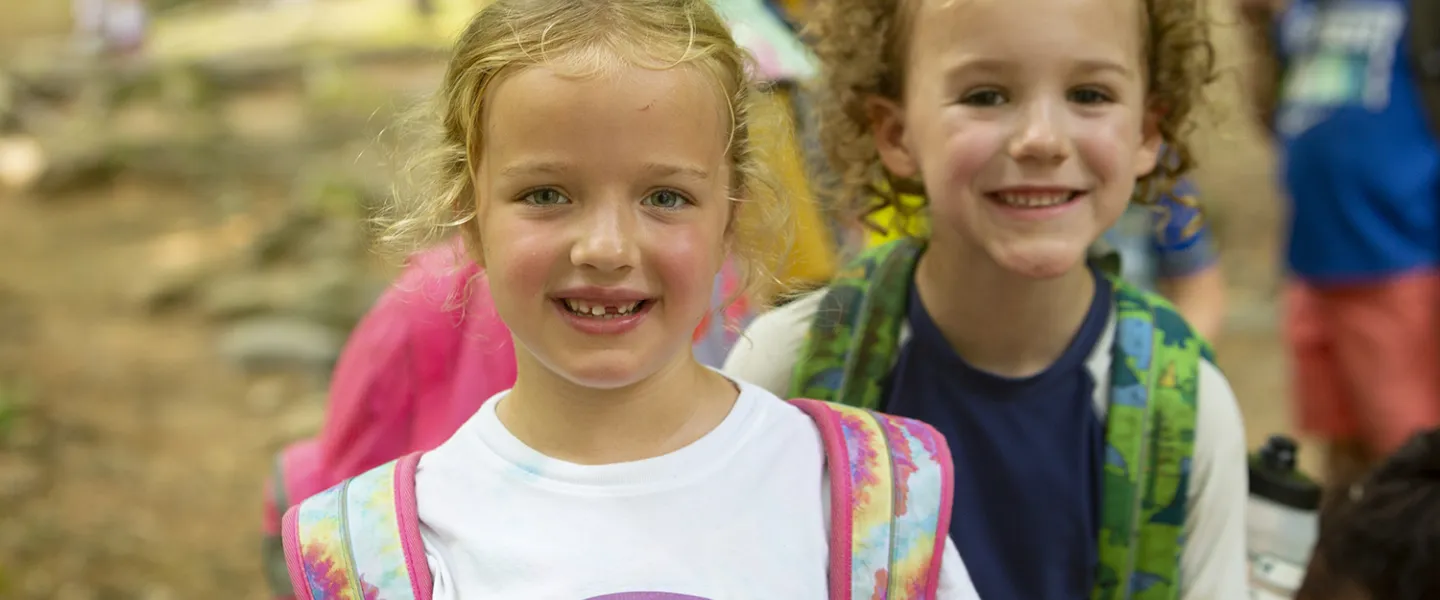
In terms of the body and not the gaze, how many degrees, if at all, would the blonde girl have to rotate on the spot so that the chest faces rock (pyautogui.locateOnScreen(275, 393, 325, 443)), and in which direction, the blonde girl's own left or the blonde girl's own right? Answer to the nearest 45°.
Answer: approximately 180°

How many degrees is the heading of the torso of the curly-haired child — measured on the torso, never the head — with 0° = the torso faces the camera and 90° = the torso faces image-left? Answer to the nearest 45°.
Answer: approximately 0°

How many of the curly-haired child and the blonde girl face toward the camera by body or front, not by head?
2

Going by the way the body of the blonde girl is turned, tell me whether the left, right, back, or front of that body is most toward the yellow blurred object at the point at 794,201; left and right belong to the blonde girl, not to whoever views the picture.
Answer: back

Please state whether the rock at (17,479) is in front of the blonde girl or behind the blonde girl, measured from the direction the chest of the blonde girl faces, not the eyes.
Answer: behind

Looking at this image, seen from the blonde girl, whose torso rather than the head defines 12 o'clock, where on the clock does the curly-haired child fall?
The curly-haired child is roughly at 8 o'clock from the blonde girl.

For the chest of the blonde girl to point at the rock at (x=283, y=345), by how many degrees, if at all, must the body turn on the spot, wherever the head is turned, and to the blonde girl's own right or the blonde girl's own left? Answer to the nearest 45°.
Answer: approximately 180°
